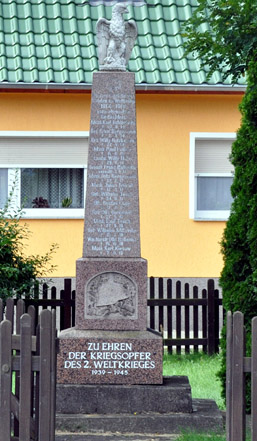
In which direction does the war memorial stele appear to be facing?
toward the camera

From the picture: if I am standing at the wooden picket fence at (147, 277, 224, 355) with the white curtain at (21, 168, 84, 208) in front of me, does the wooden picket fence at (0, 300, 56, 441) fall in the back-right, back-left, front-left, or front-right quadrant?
back-left

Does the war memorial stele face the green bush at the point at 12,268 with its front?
no

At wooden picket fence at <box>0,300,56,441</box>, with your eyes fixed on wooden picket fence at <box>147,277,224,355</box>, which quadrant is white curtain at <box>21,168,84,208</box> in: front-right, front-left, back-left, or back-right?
front-left

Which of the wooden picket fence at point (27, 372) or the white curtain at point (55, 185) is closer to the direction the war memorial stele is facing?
the wooden picket fence

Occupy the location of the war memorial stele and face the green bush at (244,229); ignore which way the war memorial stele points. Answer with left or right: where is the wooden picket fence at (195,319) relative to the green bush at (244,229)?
left

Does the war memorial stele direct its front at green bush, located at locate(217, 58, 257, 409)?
no

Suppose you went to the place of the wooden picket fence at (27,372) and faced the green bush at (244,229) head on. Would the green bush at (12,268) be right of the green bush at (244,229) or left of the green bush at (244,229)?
left

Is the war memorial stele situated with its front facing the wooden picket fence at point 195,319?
no

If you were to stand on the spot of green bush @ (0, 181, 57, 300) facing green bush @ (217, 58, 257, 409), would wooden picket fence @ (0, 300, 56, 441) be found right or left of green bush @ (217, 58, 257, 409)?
right

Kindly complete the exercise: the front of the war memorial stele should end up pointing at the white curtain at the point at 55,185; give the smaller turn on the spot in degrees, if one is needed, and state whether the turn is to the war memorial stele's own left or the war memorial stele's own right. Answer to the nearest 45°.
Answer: approximately 180°

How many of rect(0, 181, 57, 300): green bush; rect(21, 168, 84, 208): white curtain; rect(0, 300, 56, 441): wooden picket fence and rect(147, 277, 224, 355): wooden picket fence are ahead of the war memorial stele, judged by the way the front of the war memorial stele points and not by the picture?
1

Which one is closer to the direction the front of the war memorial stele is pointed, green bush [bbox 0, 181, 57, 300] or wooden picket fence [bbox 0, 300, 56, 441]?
the wooden picket fence
